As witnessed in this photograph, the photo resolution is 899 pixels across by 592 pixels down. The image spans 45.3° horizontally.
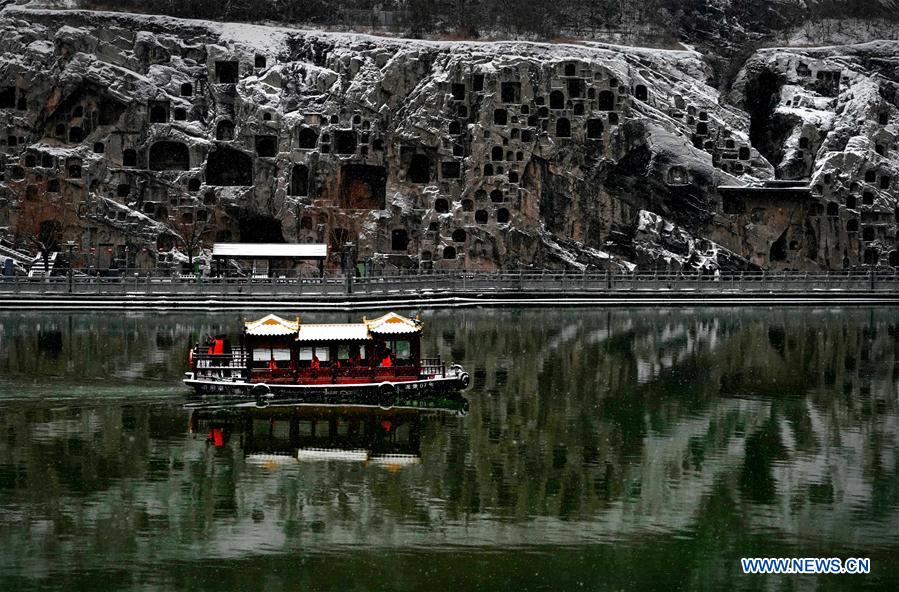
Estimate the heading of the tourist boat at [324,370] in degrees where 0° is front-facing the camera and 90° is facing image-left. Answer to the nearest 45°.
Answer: approximately 270°
